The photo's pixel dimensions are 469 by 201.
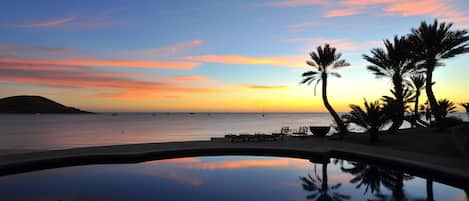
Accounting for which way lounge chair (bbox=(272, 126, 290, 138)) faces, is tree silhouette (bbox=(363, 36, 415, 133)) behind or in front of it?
behind

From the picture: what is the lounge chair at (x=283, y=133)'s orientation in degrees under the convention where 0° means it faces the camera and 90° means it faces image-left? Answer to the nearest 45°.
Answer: approximately 90°

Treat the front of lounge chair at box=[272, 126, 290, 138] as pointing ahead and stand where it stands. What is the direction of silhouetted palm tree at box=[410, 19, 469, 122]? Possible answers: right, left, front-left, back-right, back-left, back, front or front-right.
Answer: back

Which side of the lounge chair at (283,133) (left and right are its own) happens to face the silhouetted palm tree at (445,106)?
back

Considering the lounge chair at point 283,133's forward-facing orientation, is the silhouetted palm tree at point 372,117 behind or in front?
behind
